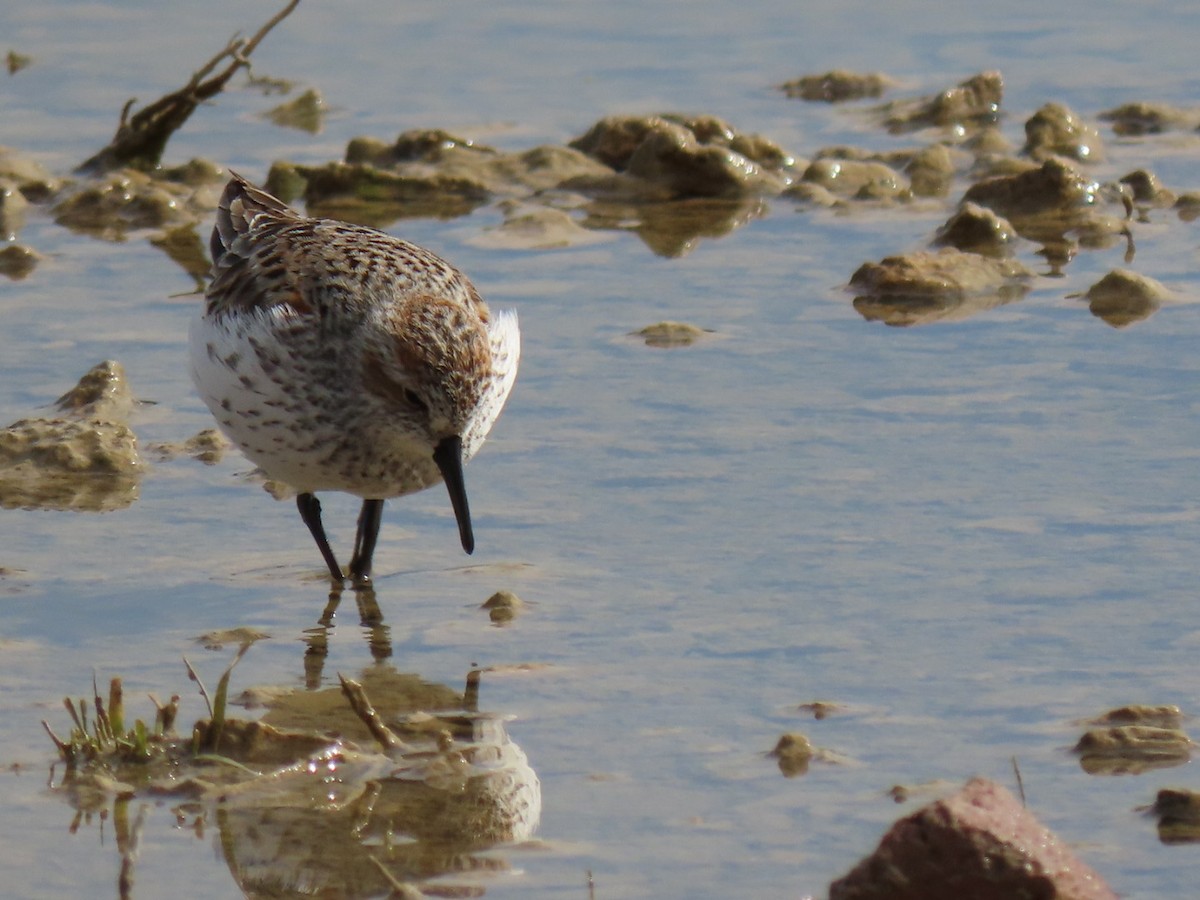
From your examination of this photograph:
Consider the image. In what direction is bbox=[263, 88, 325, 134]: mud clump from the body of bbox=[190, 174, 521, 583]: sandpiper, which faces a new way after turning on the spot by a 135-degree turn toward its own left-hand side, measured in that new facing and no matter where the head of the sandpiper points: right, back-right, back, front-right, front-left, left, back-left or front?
front

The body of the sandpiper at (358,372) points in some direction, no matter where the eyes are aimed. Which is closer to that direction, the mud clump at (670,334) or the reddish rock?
the reddish rock

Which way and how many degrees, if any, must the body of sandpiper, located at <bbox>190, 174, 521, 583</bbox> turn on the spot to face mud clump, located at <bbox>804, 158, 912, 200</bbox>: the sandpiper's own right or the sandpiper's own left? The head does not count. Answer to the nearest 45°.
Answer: approximately 90° to the sandpiper's own left

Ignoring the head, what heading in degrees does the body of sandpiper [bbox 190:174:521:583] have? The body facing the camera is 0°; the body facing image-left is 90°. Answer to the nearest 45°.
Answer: approximately 315°

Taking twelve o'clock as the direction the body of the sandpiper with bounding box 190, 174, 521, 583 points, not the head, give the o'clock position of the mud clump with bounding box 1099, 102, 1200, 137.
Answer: The mud clump is roughly at 9 o'clock from the sandpiper.

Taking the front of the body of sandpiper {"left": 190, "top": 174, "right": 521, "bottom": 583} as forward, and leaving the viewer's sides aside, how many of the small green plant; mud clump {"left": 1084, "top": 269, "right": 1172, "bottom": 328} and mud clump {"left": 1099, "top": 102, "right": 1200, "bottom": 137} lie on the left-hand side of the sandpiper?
2

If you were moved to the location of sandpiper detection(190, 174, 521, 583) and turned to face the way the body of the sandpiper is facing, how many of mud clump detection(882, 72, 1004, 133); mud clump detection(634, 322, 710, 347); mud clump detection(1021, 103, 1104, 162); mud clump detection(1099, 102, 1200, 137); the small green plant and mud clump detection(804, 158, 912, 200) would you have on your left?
5

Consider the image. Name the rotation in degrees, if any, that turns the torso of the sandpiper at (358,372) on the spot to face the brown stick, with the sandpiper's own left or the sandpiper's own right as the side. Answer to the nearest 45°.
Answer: approximately 135° to the sandpiper's own left

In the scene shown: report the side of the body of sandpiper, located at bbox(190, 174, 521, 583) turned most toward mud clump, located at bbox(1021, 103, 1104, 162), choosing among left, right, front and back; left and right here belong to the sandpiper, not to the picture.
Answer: left

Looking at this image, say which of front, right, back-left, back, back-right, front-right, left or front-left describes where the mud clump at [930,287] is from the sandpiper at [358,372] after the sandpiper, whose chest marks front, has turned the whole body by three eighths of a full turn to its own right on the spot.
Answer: back-right

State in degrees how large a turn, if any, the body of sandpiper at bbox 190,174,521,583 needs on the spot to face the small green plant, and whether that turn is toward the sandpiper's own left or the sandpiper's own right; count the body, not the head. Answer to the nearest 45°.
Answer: approximately 90° to the sandpiper's own right

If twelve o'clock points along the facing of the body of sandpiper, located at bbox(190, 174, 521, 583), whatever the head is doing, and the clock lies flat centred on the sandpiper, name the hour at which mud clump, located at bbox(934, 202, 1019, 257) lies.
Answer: The mud clump is roughly at 9 o'clock from the sandpiper.

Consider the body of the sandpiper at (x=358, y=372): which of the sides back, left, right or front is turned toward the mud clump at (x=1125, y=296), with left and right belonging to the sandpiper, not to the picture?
left
